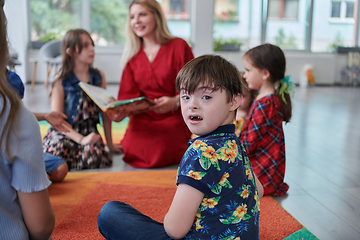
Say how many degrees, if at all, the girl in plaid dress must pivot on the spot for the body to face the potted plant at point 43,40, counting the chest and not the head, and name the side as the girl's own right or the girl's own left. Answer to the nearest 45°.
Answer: approximately 45° to the girl's own right

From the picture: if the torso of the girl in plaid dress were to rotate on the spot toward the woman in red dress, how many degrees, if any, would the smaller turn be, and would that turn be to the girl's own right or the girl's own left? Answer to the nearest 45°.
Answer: approximately 45° to the girl's own right

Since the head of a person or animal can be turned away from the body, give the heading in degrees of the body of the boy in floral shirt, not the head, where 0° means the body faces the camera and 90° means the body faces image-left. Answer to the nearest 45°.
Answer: approximately 135°

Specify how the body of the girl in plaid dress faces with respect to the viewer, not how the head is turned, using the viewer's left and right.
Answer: facing to the left of the viewer

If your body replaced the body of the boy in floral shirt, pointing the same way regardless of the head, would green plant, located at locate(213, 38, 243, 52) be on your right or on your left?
on your right

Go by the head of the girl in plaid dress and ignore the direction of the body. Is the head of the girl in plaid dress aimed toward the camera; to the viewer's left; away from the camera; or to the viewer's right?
to the viewer's left

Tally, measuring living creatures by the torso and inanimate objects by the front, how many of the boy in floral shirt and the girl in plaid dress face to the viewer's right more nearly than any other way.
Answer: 0
